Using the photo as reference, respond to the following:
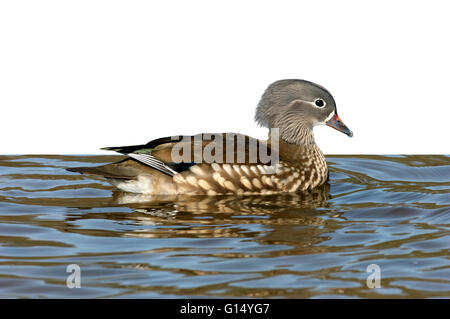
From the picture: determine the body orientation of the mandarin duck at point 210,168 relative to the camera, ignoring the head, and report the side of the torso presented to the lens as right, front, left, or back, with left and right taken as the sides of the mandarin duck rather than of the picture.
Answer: right
